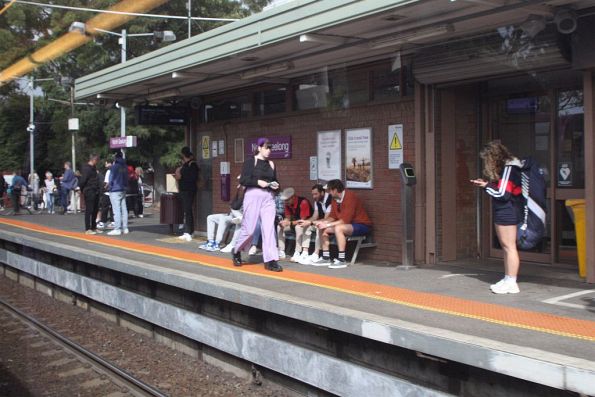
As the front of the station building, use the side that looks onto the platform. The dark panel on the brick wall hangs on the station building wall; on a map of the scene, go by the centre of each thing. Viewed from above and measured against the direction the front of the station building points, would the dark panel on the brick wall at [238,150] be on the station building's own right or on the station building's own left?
on the station building's own right

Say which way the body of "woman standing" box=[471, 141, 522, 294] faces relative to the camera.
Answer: to the viewer's left

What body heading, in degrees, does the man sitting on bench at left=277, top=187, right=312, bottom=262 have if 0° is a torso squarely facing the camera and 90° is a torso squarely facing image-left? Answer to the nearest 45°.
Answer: approximately 45°

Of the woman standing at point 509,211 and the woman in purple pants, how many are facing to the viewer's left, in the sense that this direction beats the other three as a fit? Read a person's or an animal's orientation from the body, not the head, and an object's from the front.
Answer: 1

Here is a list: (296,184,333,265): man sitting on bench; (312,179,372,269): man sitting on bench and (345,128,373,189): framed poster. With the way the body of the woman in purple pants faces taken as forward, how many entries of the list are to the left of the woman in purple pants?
3

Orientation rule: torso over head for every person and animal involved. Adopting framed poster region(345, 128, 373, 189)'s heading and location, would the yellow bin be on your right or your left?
on your left

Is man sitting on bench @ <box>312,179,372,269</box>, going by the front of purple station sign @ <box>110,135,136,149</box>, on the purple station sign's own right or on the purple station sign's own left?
on the purple station sign's own left

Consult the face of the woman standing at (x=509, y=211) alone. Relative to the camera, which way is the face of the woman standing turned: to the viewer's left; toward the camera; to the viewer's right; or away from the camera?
to the viewer's left

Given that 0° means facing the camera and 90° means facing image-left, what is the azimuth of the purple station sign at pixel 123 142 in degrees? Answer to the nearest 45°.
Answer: approximately 45°

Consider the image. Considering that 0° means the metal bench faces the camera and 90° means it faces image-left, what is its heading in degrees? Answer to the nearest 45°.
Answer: approximately 45°

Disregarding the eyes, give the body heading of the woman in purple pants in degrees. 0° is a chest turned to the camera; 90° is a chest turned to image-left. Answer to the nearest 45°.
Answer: approximately 315°
